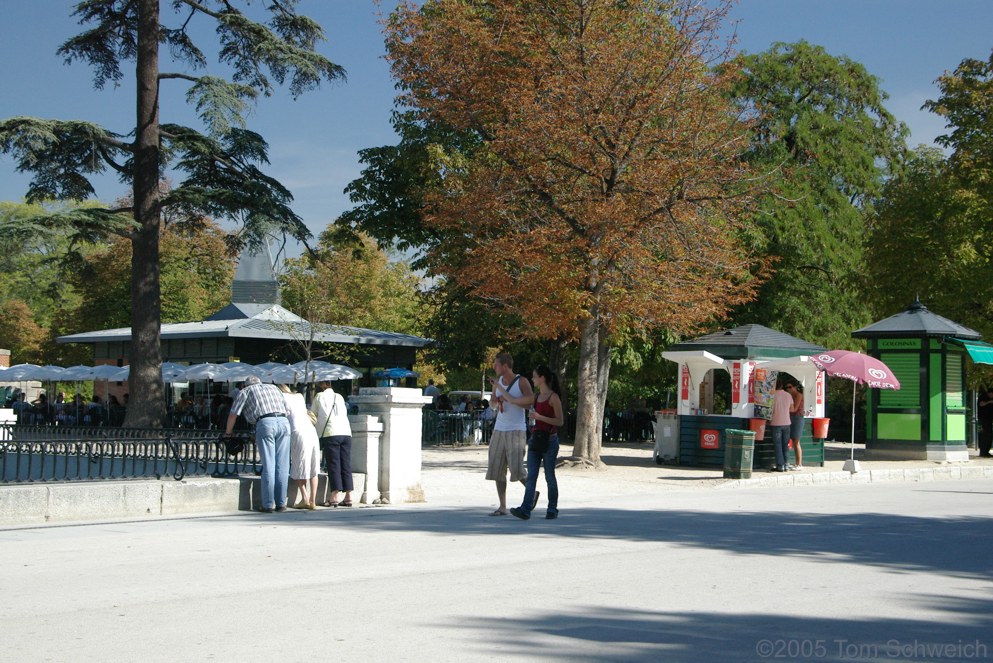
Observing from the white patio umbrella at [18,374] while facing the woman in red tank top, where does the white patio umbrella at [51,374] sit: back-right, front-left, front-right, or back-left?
front-left

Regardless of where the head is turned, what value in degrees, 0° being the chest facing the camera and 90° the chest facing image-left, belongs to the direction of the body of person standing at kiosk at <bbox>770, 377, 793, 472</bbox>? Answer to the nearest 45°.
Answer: approximately 180°

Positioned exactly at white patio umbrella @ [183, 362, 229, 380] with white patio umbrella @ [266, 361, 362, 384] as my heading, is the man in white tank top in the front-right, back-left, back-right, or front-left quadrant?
front-right

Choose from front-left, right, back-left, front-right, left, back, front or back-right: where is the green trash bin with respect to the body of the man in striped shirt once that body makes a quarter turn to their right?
front

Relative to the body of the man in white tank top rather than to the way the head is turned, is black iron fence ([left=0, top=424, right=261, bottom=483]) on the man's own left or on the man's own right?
on the man's own right

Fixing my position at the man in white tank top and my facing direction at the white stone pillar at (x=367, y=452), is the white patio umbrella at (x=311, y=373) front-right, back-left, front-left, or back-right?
front-right

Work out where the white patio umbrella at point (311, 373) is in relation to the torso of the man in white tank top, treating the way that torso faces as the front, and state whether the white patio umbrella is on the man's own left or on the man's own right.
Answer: on the man's own right

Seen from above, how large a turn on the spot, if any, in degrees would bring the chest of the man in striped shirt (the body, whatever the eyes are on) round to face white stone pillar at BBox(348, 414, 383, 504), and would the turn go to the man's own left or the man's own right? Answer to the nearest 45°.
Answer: approximately 90° to the man's own right

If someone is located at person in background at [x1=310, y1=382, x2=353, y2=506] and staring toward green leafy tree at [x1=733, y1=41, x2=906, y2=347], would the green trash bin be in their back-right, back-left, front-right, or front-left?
front-right

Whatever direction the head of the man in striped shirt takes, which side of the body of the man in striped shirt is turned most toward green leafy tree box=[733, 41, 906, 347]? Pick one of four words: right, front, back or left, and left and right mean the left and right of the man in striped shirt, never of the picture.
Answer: right

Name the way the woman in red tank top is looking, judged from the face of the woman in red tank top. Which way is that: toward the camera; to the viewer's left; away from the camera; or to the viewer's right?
to the viewer's left
